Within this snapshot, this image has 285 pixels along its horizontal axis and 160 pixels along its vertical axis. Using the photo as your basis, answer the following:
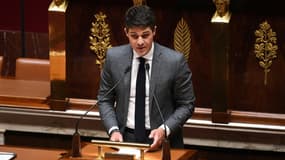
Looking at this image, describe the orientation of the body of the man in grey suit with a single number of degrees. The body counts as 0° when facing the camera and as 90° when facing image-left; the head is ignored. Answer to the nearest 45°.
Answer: approximately 0°

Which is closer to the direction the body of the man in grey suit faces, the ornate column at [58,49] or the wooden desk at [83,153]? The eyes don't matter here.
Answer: the wooden desk

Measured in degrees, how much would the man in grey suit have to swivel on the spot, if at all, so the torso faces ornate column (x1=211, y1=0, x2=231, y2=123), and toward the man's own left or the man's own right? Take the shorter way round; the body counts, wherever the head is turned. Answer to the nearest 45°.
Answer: approximately 135° to the man's own left

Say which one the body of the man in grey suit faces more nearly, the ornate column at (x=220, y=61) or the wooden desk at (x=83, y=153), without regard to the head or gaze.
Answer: the wooden desk

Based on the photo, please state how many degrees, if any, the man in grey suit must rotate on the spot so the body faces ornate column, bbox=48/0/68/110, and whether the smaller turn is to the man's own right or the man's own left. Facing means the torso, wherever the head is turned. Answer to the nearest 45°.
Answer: approximately 135° to the man's own right

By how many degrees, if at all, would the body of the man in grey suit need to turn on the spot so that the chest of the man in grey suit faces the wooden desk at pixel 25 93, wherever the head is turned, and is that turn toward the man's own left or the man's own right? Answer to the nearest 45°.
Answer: approximately 135° to the man's own right
